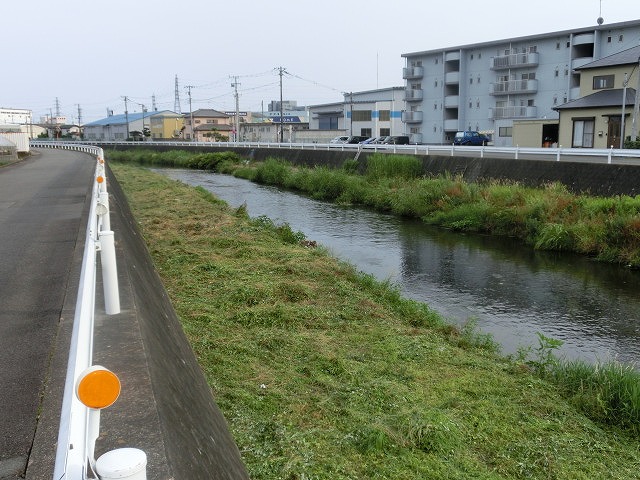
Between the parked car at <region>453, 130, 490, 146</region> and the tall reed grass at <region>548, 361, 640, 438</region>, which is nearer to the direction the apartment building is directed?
the parked car

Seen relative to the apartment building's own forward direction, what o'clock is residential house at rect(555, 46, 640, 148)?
The residential house is roughly at 10 o'clock from the apartment building.

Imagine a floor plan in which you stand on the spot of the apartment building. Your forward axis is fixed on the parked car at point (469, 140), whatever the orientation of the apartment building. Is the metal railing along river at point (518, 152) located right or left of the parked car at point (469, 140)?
left

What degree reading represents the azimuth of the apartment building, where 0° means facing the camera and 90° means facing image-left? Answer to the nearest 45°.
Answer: approximately 45°

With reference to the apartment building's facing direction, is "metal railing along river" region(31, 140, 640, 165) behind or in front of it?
in front

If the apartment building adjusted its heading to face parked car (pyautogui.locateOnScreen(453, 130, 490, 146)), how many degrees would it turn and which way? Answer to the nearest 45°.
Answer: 0° — it already faces it

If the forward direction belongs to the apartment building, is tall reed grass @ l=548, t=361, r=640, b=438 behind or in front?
in front

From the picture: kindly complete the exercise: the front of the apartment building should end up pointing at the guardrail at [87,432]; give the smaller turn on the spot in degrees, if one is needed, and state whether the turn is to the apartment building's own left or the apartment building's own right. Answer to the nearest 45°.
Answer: approximately 45° to the apartment building's own left
